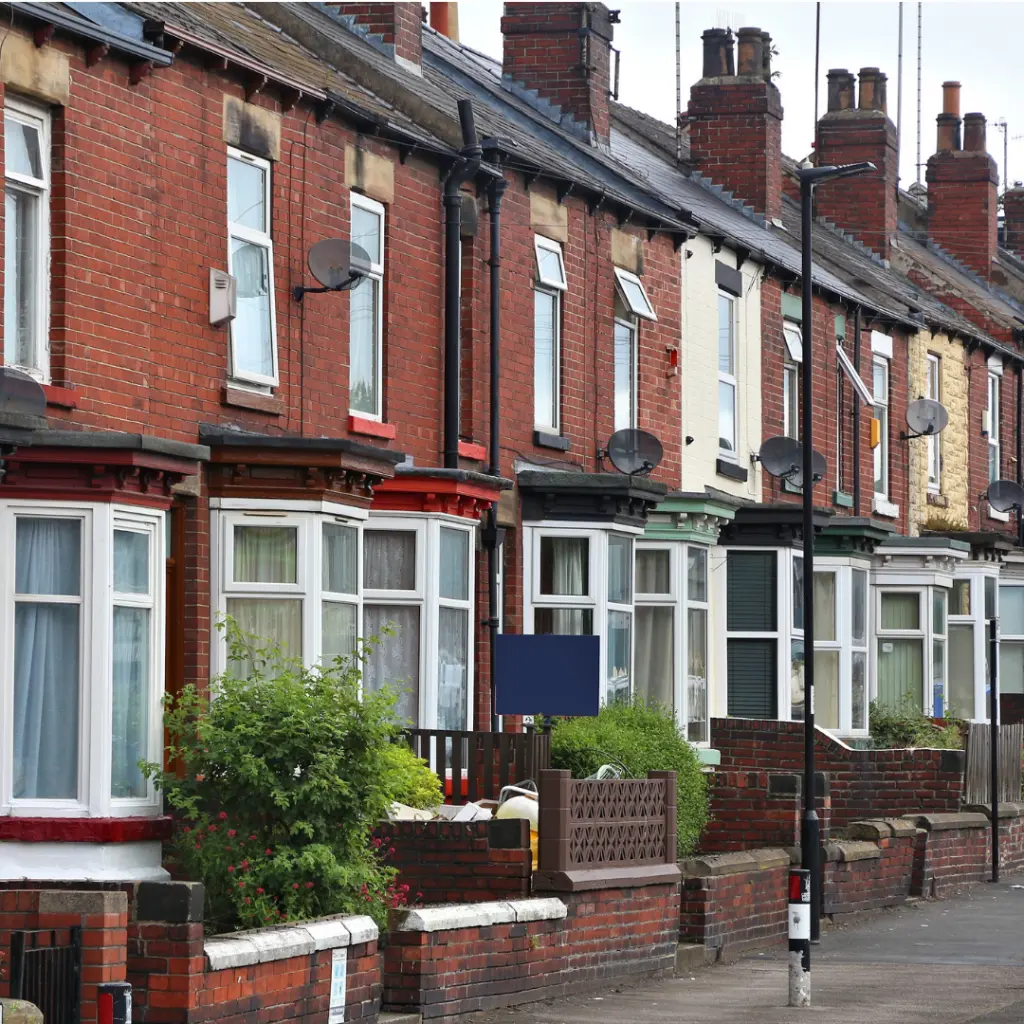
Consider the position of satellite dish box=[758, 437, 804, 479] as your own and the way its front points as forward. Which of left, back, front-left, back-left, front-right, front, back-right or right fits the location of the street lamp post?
front-right

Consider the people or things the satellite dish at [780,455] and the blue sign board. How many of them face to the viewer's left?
0

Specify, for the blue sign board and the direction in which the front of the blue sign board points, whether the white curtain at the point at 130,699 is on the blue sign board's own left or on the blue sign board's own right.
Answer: on the blue sign board's own right

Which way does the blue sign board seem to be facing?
toward the camera

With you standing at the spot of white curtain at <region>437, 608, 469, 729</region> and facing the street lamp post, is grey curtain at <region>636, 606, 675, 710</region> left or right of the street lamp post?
left

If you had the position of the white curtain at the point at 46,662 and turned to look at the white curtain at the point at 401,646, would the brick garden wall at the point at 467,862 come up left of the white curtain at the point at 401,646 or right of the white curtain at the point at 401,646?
right

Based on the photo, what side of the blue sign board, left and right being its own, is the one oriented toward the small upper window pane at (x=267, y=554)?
right

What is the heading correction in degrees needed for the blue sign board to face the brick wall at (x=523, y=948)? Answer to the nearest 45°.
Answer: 0° — it already faces it
